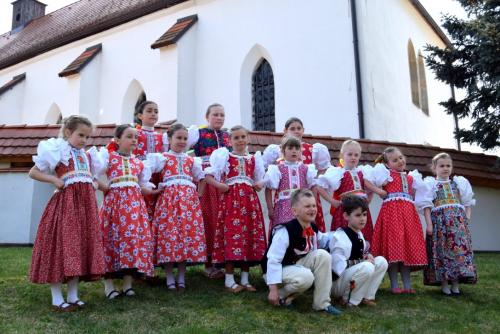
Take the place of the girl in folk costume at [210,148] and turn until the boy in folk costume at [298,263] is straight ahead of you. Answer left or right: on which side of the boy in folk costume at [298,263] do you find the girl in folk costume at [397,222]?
left

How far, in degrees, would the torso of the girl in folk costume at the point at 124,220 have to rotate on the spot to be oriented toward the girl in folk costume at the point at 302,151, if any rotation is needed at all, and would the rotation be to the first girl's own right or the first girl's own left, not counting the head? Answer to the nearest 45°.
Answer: approximately 90° to the first girl's own left

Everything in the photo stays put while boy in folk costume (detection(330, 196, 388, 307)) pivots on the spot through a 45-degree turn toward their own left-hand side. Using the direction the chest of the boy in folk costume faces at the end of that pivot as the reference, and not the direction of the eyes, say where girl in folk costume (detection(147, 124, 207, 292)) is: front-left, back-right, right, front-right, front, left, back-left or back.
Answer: back

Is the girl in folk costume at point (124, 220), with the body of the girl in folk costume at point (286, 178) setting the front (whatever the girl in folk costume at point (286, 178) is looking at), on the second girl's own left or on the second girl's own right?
on the second girl's own right

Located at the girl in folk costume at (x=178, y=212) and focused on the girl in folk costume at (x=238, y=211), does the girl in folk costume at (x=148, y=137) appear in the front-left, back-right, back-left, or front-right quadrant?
back-left

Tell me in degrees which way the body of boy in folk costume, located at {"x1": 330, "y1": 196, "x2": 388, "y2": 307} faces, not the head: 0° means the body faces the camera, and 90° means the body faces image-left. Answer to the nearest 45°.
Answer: approximately 315°

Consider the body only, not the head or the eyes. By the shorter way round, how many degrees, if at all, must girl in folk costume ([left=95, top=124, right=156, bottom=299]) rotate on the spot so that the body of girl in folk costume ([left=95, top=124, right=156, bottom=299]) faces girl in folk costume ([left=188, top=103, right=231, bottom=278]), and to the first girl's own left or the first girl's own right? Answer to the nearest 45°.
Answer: approximately 135° to the first girl's own left

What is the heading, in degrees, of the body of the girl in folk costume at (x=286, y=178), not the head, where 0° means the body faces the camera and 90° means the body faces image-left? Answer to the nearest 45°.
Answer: approximately 0°

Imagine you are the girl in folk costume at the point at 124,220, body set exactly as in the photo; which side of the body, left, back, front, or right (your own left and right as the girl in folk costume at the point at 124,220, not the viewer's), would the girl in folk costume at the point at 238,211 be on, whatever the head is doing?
left
